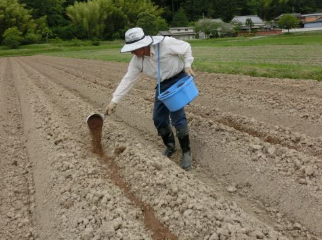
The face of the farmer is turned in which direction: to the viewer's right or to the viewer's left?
to the viewer's left

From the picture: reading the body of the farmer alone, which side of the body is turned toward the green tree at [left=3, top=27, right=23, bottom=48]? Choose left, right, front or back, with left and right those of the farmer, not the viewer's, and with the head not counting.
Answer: right

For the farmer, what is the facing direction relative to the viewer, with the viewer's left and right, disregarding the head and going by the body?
facing the viewer and to the left of the viewer
